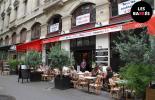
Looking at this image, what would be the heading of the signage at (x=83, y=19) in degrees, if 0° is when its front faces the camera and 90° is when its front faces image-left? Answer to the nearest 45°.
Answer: approximately 45°

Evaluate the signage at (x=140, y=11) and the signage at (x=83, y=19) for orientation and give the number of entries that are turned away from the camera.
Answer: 0

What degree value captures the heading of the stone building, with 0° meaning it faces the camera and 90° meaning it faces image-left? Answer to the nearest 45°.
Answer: approximately 45°

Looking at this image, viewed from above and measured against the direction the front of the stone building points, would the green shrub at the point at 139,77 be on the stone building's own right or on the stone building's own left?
on the stone building's own left

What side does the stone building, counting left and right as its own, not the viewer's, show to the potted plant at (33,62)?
front

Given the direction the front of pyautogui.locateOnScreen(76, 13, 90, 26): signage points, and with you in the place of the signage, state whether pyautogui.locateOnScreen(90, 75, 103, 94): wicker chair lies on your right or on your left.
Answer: on your left

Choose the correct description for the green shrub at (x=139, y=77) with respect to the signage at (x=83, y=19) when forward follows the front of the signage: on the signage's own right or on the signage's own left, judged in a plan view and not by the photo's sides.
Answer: on the signage's own left

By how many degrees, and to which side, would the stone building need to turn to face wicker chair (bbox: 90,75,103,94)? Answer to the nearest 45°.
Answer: approximately 45° to its left
